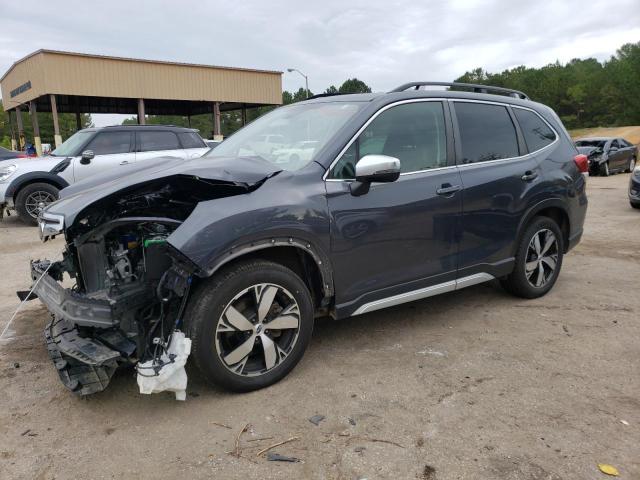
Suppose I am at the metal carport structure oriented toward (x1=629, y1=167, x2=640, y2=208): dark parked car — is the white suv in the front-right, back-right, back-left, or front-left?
front-right

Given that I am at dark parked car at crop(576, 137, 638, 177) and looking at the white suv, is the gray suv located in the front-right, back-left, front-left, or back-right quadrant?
front-left

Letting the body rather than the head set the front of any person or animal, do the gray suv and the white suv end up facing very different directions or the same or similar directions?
same or similar directions

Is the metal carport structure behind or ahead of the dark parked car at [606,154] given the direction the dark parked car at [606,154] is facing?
ahead

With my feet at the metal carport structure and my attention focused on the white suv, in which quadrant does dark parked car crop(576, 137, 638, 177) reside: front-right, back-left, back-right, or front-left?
front-left

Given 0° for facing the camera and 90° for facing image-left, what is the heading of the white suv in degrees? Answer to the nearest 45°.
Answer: approximately 45°

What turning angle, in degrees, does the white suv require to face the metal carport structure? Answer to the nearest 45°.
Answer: approximately 135° to its right

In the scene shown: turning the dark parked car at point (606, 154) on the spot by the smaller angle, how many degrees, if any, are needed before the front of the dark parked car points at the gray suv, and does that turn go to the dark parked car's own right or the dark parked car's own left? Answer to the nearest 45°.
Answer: approximately 45° to the dark parked car's own left

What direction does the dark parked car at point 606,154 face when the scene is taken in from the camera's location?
facing the viewer and to the left of the viewer
